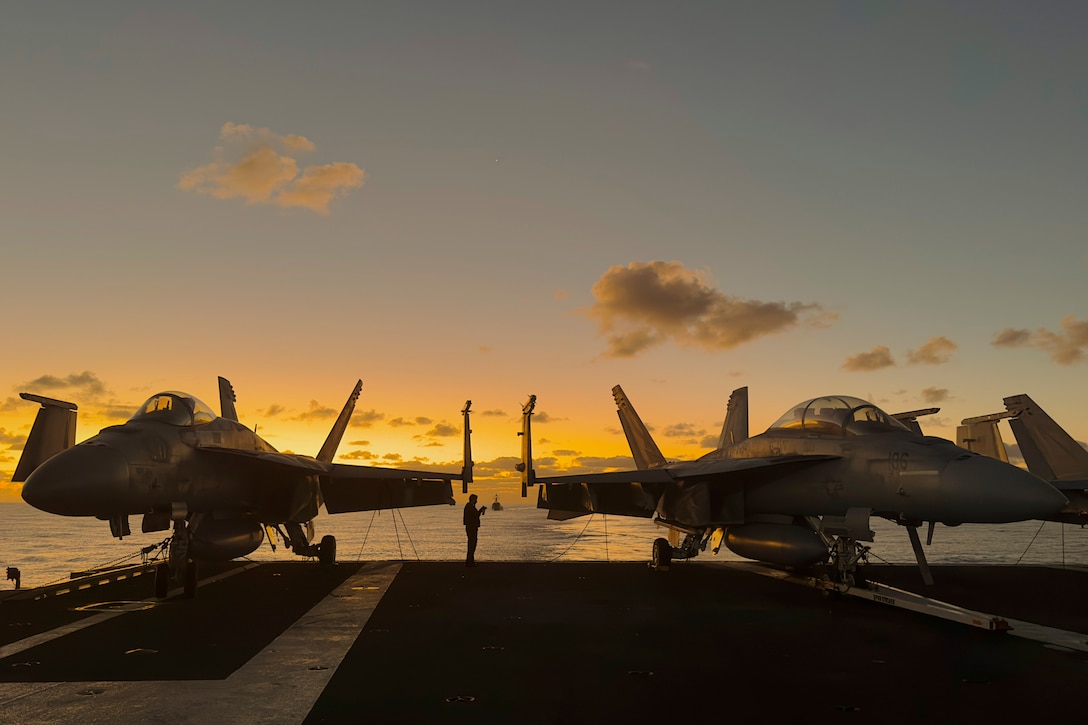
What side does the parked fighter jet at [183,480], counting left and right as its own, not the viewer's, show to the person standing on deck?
back

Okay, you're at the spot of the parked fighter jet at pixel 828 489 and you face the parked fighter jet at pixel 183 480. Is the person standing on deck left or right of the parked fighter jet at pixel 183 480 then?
right

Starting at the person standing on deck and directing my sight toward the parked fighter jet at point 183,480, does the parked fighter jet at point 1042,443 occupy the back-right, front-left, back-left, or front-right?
back-left

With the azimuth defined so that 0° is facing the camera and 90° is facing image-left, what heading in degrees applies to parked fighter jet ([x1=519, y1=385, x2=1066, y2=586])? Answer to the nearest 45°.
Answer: approximately 315°

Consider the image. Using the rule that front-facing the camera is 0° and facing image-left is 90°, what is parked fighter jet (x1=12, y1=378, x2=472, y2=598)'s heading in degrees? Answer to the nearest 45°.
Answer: approximately 45°

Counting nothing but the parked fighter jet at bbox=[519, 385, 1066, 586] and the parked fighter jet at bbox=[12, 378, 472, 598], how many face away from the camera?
0

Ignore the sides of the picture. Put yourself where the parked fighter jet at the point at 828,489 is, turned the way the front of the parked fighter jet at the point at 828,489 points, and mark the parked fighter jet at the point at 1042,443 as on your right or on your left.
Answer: on your left

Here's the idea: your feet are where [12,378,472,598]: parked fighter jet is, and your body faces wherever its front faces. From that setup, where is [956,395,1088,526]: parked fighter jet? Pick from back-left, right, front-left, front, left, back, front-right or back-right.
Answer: back-left

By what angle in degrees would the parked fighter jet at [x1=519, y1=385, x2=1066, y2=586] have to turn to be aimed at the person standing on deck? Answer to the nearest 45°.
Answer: approximately 180°
